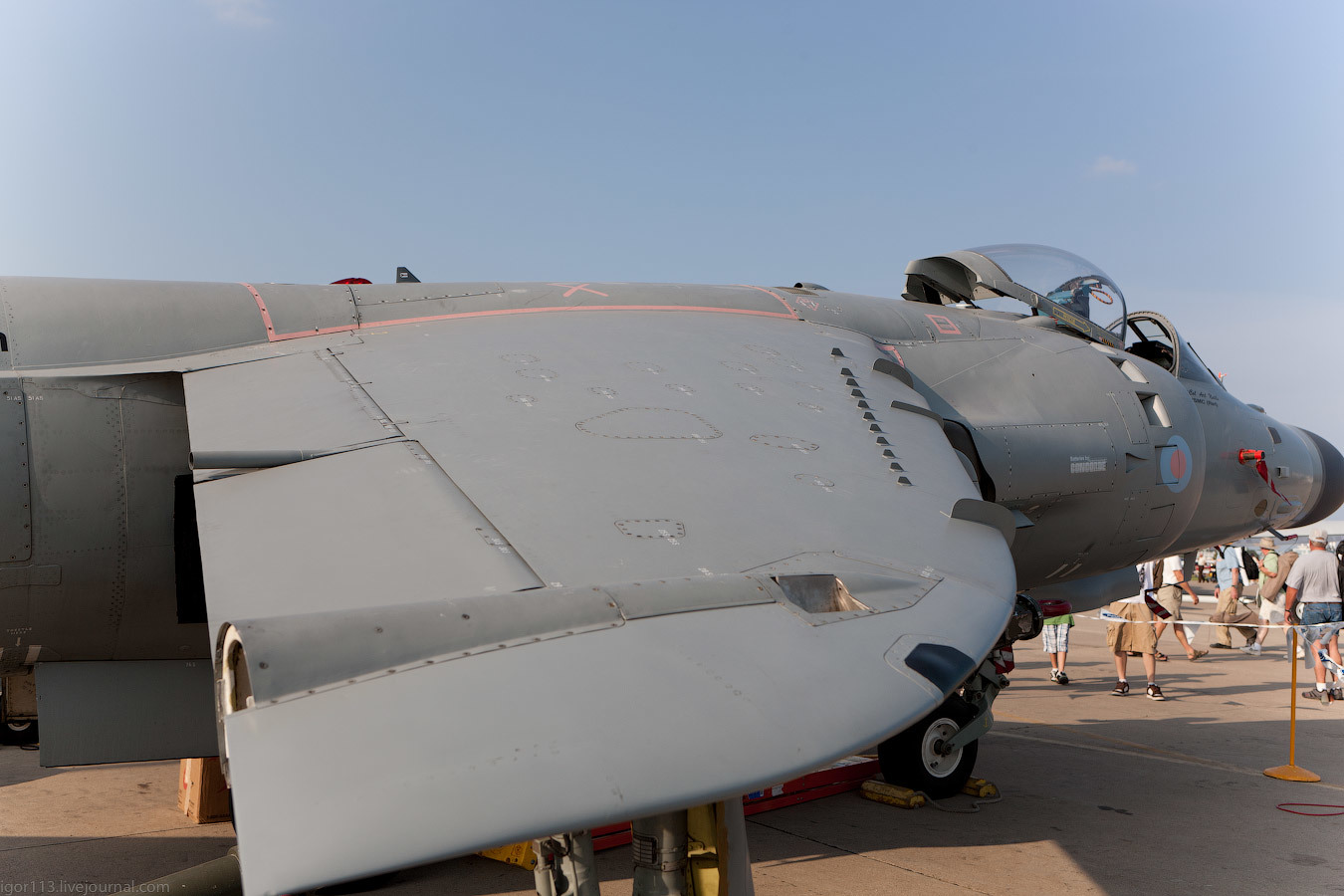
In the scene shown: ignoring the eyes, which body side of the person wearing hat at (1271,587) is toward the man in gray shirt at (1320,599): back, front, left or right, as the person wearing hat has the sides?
left
